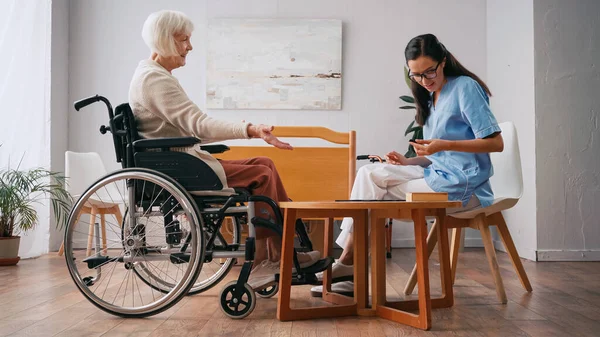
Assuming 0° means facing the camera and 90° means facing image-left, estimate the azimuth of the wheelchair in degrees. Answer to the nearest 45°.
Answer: approximately 270°

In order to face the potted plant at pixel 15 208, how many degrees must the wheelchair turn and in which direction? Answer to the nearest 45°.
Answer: approximately 135° to its left

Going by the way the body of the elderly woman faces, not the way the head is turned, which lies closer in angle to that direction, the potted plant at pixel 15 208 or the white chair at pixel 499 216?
the white chair

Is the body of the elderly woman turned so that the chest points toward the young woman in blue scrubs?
yes

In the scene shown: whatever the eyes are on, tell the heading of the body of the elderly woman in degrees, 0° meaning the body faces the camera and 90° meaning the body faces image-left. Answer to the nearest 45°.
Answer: approximately 270°

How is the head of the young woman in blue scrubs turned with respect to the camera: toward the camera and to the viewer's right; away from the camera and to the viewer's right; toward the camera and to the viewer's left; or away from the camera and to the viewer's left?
toward the camera and to the viewer's left

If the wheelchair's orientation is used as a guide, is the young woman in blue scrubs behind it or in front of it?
in front

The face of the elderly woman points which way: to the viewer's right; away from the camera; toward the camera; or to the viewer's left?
to the viewer's right

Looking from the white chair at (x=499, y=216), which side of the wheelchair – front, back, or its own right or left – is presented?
front
